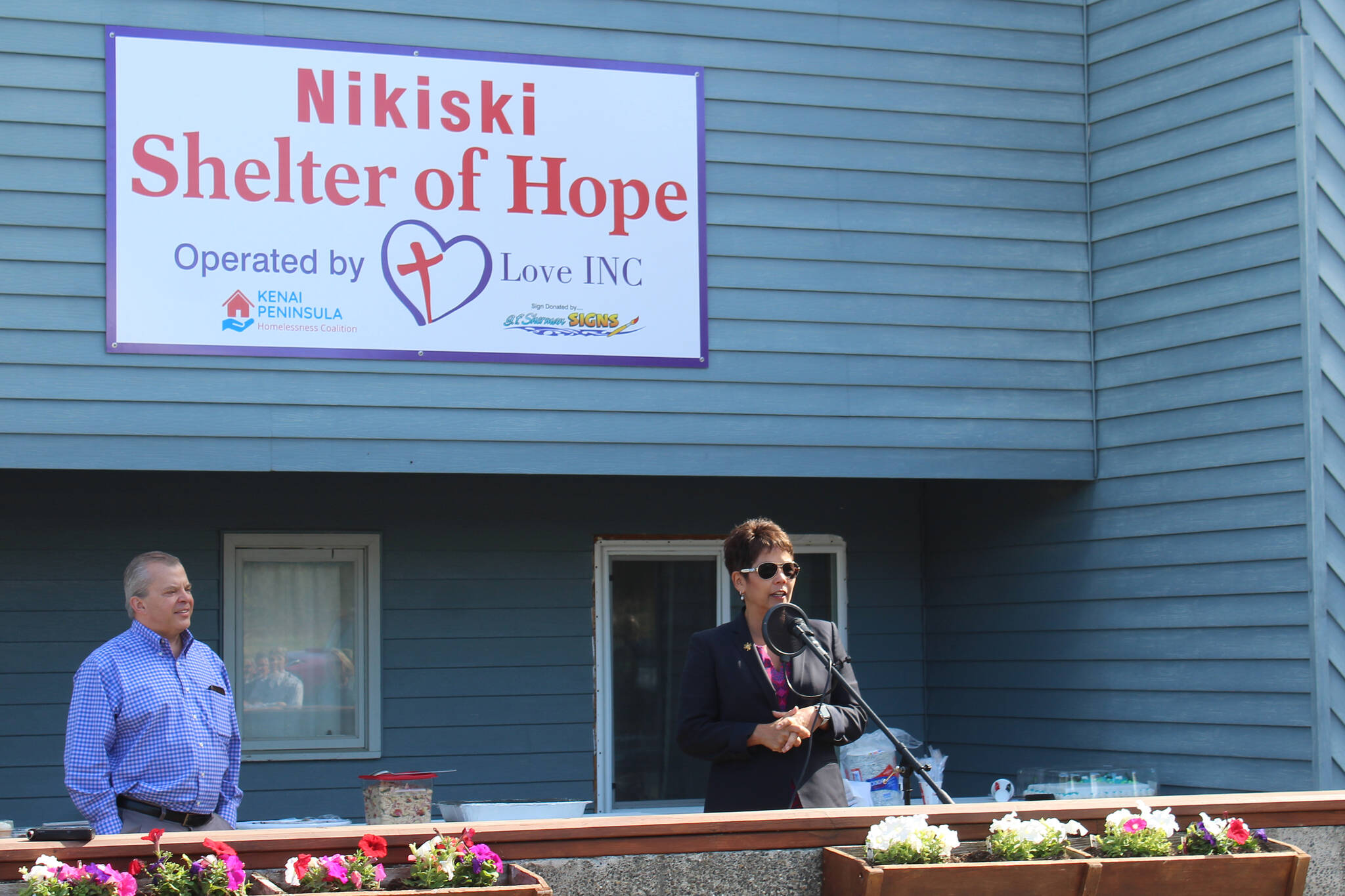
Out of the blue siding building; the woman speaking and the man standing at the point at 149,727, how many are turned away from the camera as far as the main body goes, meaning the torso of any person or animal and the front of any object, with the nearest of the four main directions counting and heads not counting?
0

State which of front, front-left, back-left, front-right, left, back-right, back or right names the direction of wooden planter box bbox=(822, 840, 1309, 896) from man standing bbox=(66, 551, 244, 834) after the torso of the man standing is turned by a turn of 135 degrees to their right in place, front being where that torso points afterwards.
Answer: back-left

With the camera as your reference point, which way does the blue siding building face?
facing the viewer

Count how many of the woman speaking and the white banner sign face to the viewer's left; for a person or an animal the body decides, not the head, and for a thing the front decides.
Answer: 0

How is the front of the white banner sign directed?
toward the camera

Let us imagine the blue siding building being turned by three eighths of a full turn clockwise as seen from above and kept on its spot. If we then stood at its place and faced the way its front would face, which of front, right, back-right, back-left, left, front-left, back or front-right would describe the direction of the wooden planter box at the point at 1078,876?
back-left

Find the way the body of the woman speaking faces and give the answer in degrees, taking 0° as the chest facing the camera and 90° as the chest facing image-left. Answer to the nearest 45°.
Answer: approximately 315°

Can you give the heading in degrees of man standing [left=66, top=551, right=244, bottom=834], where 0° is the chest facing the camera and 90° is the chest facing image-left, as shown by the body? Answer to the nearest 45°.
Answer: approximately 315°

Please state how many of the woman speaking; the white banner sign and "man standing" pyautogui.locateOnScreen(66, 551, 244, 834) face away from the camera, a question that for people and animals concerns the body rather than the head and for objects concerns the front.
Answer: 0

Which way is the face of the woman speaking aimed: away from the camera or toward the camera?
toward the camera

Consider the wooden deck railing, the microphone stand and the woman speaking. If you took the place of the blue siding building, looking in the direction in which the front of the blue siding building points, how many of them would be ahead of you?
3

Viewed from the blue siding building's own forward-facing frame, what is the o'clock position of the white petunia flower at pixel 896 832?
The white petunia flower is roughly at 12 o'clock from the blue siding building.

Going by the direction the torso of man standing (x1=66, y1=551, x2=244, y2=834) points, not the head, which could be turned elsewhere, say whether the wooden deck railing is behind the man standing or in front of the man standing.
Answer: in front

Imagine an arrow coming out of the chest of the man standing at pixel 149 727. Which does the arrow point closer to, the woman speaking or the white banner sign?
the woman speaking
